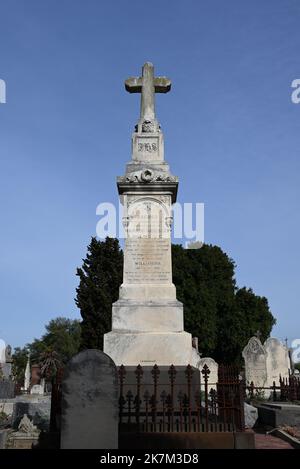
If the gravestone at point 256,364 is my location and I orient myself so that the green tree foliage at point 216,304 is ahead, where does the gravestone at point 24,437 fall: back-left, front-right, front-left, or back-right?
back-left

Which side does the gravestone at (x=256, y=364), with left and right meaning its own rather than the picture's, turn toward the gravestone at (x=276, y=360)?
left

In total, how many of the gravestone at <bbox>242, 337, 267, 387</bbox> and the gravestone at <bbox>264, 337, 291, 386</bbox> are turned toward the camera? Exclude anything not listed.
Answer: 2

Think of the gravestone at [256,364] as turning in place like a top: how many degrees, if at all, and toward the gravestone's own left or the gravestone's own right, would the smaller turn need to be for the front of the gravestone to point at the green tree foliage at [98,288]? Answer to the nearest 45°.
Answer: approximately 135° to the gravestone's own right

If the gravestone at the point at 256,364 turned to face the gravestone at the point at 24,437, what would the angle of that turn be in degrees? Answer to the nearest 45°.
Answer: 0° — it already faces it

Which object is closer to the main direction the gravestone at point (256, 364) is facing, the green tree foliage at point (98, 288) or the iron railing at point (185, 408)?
the iron railing

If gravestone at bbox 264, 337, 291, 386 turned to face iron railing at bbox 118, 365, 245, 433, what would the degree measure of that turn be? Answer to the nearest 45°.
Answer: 0° — it already faces it

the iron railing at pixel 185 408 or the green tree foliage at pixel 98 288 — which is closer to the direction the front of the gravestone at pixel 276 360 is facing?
the iron railing

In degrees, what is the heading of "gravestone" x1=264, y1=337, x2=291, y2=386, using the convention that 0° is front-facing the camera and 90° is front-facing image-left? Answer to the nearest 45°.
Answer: approximately 0°

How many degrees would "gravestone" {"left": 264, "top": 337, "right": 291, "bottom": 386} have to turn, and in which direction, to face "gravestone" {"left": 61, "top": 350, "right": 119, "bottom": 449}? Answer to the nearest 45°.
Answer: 0° — it already faces it
